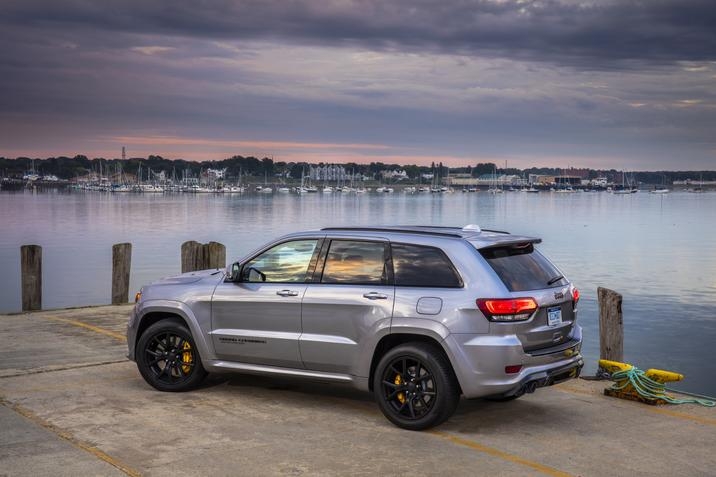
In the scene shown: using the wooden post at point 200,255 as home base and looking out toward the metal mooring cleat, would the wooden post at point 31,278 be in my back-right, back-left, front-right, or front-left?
back-right

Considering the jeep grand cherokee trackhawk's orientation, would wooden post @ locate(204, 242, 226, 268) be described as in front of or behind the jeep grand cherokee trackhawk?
in front

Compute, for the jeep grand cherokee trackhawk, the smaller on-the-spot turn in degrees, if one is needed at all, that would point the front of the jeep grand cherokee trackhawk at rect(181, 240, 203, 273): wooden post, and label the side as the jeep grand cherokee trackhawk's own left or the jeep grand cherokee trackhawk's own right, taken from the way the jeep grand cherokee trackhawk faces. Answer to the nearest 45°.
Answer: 0° — it already faces it

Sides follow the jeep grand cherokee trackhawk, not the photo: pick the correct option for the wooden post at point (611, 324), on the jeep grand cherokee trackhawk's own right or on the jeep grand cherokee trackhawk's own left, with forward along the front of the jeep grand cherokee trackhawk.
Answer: on the jeep grand cherokee trackhawk's own right

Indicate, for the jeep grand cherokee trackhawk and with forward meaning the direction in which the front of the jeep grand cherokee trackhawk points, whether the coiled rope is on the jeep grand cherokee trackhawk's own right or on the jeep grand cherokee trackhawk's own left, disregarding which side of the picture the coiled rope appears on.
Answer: on the jeep grand cherokee trackhawk's own right

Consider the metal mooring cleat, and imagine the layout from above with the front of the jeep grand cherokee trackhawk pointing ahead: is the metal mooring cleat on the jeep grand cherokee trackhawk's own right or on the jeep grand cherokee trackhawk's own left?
on the jeep grand cherokee trackhawk's own right

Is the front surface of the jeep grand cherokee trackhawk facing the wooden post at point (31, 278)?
yes

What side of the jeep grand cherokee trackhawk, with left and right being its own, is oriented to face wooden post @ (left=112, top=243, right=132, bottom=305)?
front

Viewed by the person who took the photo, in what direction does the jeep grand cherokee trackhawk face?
facing away from the viewer and to the left of the viewer
